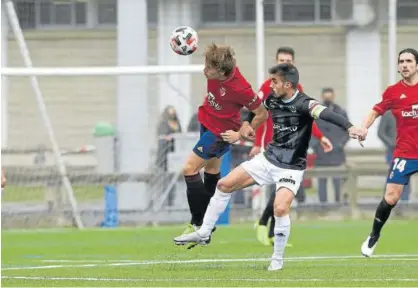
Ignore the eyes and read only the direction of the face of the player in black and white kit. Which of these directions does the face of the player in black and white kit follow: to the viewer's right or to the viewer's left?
to the viewer's left

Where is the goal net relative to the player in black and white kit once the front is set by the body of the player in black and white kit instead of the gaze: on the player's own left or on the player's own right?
on the player's own right

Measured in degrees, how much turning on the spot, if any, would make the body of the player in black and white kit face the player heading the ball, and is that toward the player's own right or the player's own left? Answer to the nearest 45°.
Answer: approximately 90° to the player's own right
